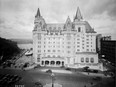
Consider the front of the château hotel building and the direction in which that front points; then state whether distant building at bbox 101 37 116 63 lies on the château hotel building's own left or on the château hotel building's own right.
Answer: on the château hotel building's own left

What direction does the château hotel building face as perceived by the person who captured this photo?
facing the viewer
